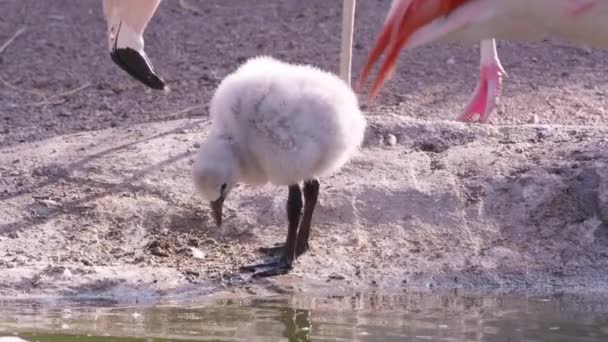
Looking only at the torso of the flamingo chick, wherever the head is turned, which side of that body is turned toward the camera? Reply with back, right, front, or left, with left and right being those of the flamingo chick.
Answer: left
